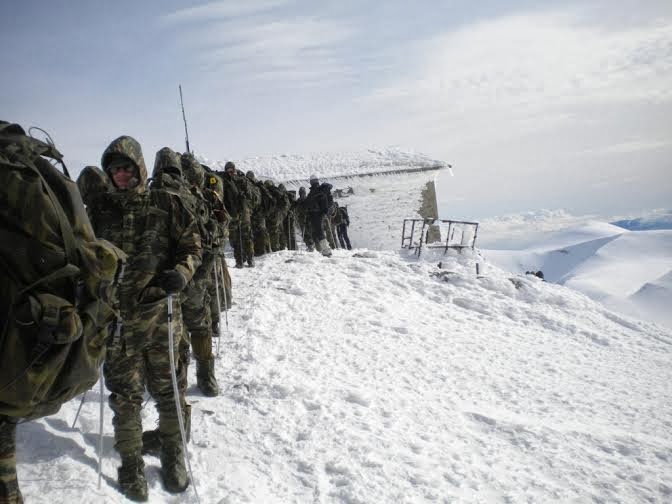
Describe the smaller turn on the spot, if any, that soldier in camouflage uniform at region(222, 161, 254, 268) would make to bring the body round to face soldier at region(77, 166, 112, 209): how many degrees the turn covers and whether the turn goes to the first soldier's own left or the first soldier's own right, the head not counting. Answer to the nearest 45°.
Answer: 0° — they already face them

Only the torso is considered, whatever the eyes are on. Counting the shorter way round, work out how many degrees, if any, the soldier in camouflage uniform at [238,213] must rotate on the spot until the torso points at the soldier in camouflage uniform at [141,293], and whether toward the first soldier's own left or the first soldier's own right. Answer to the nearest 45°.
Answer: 0° — they already face them

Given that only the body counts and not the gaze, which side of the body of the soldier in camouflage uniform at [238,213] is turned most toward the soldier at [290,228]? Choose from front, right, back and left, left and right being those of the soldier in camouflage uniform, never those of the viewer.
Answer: back

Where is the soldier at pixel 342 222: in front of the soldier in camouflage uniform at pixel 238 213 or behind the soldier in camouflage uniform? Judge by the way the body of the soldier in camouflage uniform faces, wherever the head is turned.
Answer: behind

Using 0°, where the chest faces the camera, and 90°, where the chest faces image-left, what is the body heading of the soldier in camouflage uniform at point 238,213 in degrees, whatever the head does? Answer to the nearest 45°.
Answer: approximately 0°

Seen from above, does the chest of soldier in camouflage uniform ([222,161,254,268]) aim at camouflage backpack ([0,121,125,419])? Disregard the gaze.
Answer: yes

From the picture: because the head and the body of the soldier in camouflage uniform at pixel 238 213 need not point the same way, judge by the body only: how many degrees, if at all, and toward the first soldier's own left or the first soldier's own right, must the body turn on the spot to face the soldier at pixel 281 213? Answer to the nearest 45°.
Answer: approximately 180°
